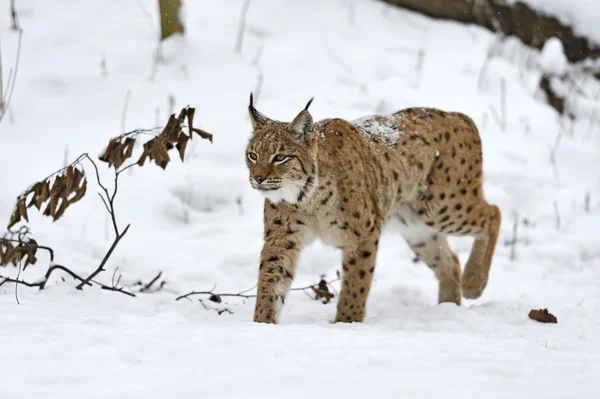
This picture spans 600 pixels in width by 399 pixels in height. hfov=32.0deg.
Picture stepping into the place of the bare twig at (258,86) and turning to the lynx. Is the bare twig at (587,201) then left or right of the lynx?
left

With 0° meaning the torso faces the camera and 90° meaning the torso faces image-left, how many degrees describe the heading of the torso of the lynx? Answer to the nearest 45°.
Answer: approximately 45°

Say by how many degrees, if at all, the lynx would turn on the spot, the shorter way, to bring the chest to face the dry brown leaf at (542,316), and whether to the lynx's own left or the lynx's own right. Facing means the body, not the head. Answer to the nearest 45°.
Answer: approximately 135° to the lynx's own left

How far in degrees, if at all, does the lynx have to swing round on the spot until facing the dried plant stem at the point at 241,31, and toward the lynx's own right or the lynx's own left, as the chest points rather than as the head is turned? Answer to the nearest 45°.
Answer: approximately 135° to the lynx's own right

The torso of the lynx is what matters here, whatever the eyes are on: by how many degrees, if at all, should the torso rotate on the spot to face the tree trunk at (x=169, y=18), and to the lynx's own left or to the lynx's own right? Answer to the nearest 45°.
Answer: approximately 90° to the lynx's own right

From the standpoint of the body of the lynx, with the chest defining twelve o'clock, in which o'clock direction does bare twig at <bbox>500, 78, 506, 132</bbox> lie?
The bare twig is roughly at 5 o'clock from the lynx.

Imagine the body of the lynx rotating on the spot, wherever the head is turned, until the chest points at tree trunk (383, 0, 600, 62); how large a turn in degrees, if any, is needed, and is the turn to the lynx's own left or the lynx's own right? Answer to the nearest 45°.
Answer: approximately 135° to the lynx's own right

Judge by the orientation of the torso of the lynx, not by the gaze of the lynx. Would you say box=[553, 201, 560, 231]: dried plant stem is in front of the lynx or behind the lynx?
behind

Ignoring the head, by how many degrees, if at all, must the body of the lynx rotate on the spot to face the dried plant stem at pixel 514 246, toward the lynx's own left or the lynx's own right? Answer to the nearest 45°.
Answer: approximately 180°

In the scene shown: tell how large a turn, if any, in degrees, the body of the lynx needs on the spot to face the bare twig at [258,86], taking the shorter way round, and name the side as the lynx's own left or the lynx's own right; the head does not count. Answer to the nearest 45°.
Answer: approximately 135° to the lynx's own right
